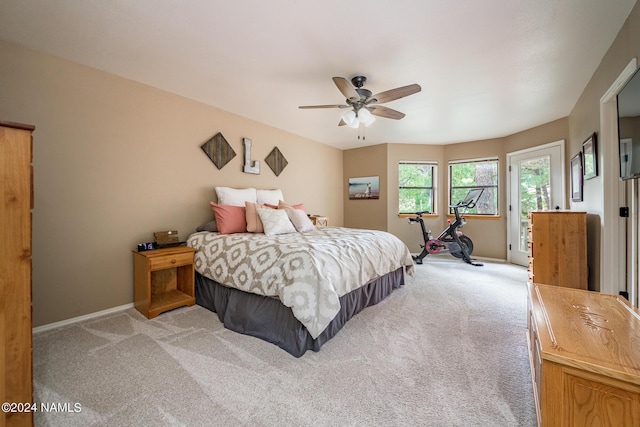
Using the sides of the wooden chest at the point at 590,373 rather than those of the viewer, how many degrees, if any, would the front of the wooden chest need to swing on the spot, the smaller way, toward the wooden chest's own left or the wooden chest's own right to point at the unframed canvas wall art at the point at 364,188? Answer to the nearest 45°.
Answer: approximately 45° to the wooden chest's own right

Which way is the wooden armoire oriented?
to the viewer's right

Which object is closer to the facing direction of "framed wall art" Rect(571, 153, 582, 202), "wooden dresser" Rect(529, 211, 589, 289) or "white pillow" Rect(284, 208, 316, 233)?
the white pillow

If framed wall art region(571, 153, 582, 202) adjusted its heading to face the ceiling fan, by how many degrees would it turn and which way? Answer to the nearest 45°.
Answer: approximately 45° to its left

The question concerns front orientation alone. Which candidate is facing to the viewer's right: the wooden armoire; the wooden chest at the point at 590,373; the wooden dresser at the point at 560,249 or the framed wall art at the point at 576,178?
the wooden armoire

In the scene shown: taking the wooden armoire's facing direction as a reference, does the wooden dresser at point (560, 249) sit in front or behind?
in front

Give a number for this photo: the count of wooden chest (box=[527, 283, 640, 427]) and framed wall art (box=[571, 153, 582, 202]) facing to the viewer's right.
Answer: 0

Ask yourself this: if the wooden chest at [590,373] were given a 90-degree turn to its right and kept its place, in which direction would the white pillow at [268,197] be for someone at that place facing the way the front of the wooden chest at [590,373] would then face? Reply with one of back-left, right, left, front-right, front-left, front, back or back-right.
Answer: left

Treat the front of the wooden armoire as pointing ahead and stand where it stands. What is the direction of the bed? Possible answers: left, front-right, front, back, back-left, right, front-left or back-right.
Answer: front

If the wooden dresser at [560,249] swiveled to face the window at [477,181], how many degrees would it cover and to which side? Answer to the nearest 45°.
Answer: approximately 45° to its right

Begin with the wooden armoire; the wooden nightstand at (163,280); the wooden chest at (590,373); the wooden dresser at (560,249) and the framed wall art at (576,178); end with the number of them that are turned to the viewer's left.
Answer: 3

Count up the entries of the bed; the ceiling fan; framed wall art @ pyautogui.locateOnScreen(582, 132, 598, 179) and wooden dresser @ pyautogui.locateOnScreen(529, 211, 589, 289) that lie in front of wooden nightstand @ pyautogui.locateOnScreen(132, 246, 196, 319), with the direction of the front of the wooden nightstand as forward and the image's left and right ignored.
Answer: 4

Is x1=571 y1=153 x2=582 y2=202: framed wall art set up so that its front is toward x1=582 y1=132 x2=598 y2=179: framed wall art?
no

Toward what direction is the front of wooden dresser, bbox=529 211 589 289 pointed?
to the viewer's left

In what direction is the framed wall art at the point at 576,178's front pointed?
to the viewer's left

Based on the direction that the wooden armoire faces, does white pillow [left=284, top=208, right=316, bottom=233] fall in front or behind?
in front

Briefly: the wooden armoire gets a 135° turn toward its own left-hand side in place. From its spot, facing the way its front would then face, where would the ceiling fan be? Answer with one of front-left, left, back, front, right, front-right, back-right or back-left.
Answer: back-right

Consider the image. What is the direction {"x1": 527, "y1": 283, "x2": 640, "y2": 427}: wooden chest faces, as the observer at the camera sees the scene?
facing to the left of the viewer
